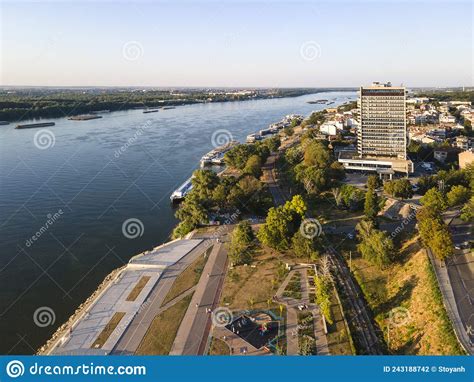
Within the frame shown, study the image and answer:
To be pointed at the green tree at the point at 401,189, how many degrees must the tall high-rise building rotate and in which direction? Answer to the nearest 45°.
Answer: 0° — it already faces it

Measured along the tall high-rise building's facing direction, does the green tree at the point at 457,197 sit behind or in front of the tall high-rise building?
in front

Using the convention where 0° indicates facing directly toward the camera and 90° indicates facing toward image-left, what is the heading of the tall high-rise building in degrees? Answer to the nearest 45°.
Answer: approximately 0°

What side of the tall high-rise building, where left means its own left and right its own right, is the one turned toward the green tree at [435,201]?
front

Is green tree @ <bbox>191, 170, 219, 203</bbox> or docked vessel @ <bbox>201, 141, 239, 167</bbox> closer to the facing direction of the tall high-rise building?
the green tree

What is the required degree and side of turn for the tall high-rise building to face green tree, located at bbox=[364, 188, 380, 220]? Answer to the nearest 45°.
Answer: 0° — it already faces it

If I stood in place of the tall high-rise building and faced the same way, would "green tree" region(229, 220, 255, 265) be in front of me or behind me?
in front

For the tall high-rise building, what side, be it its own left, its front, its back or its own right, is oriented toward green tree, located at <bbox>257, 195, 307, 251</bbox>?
front
